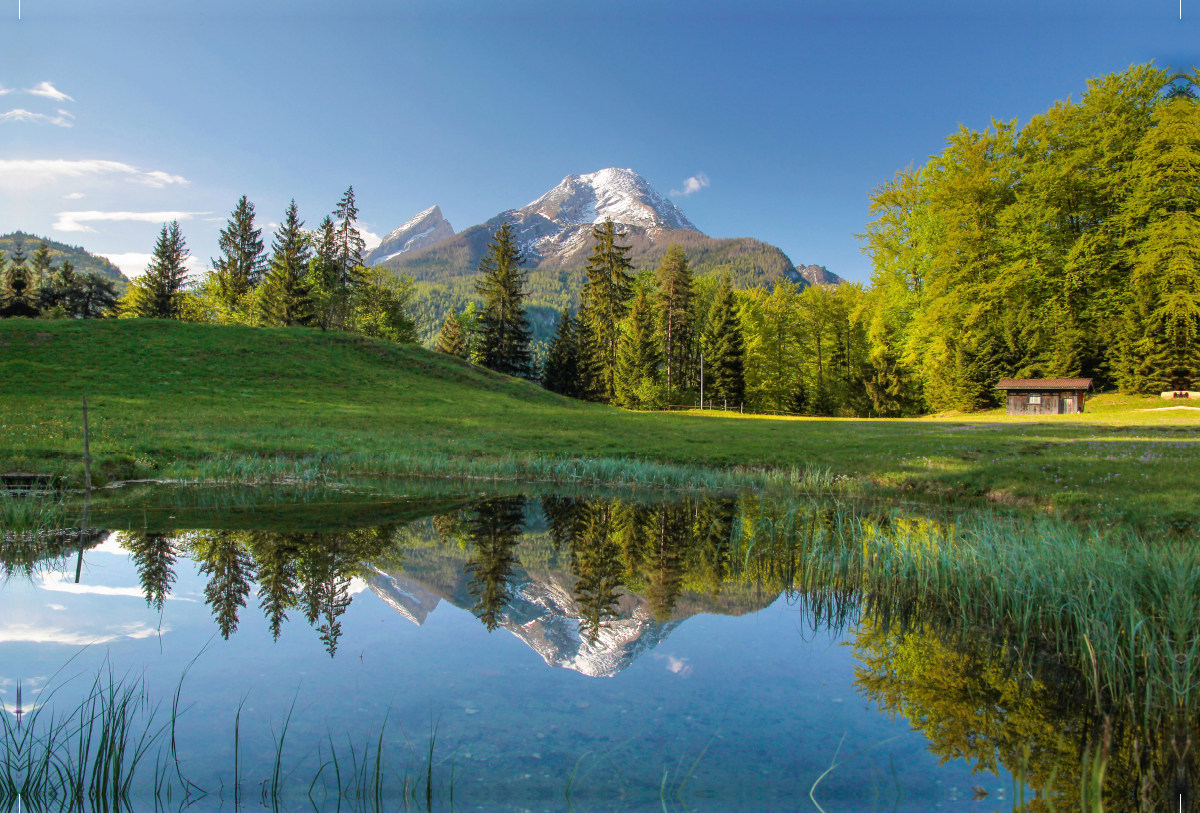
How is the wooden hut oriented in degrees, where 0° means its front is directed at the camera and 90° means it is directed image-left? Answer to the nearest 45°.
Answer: approximately 0°
